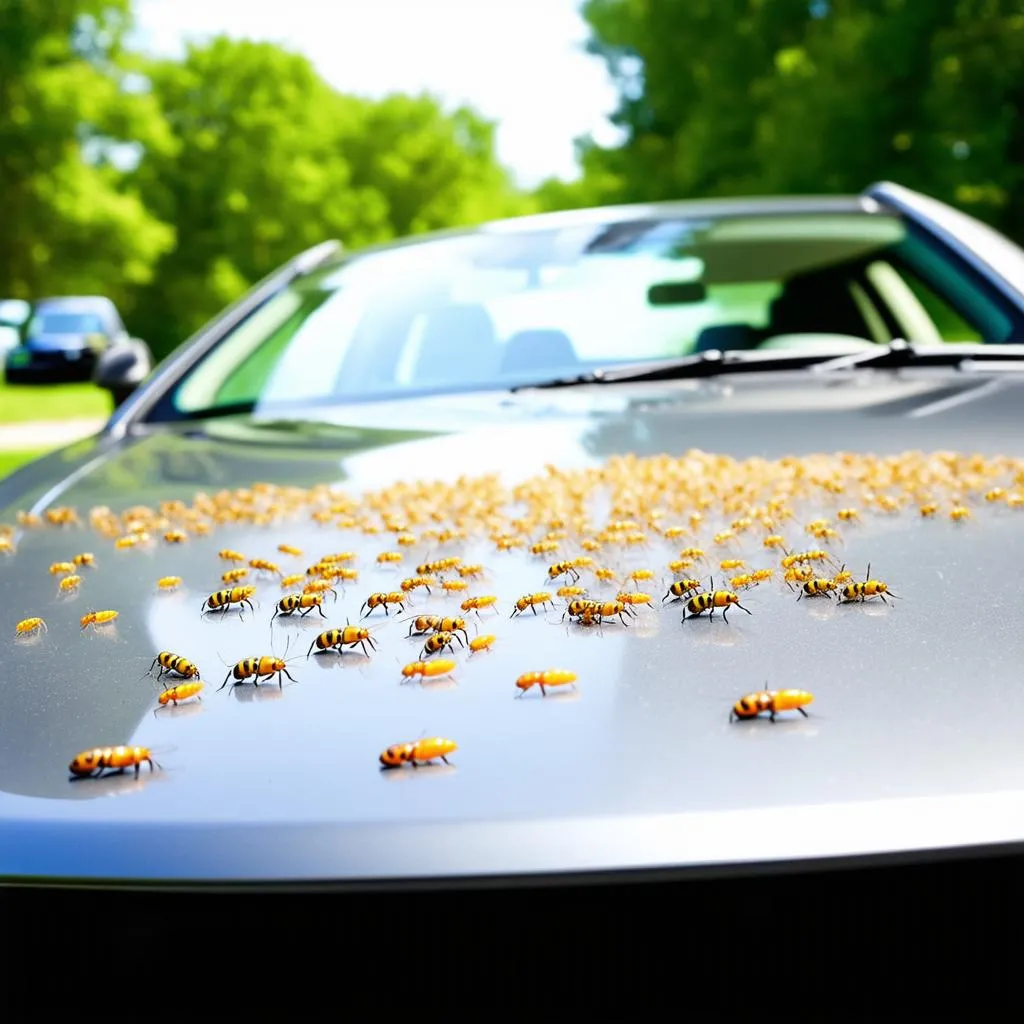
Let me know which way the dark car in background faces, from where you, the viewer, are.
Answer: facing the viewer and to the left of the viewer

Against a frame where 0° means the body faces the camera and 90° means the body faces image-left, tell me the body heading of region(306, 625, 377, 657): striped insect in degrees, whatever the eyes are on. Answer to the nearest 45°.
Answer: approximately 270°

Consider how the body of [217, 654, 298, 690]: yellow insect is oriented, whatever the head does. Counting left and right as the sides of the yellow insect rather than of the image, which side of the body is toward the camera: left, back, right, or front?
right

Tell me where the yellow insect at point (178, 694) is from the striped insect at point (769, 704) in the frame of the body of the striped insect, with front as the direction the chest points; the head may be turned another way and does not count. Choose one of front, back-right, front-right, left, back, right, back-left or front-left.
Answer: front

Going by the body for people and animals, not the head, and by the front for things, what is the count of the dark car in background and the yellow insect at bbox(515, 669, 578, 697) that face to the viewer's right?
0

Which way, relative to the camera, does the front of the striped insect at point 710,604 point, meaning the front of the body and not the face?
to the viewer's right
